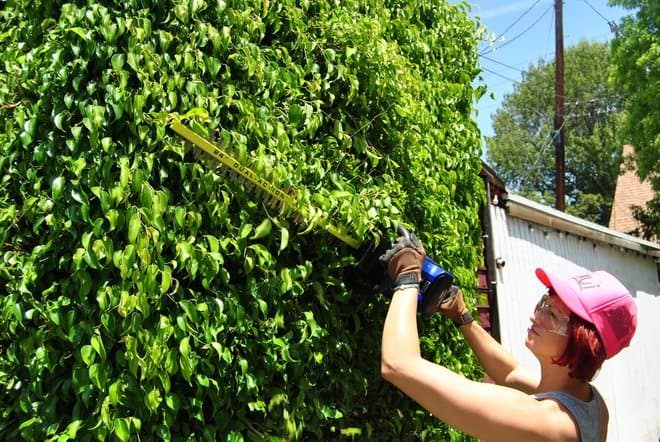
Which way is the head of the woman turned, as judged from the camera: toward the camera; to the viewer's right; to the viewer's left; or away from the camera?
to the viewer's left

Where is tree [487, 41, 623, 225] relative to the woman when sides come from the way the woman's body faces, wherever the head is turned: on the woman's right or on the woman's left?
on the woman's right

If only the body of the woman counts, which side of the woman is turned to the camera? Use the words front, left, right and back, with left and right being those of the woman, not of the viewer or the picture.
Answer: left

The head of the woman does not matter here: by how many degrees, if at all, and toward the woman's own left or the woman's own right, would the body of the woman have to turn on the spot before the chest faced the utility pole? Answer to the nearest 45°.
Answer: approximately 90° to the woman's own right

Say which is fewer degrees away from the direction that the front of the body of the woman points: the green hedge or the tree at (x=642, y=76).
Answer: the green hedge

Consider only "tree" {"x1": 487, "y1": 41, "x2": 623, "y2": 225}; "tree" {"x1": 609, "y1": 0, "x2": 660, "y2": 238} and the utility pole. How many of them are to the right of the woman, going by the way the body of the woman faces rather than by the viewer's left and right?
3

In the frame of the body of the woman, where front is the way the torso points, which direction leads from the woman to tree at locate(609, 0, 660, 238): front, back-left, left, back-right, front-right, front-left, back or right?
right
